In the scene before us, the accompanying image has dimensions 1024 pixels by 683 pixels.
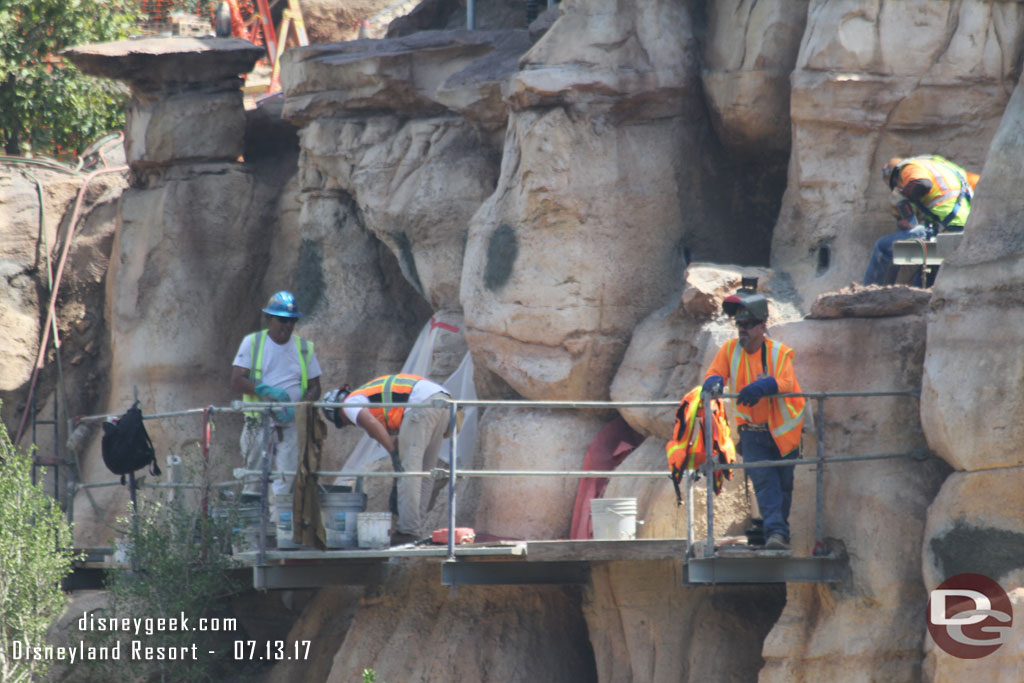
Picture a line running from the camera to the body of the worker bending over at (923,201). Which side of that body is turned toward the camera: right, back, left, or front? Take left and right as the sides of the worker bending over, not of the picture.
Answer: left

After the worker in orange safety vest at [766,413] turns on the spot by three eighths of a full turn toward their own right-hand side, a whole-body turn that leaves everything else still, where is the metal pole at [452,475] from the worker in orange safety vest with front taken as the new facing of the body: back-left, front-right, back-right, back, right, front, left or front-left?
left

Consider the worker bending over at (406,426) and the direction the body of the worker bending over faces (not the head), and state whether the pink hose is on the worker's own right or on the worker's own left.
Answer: on the worker's own right

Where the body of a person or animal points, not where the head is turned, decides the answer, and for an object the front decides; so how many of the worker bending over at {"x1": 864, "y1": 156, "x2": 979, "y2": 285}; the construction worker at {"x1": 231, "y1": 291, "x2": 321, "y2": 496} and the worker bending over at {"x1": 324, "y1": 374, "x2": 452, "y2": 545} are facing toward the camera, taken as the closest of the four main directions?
1

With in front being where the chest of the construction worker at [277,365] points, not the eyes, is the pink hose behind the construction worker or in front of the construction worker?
behind

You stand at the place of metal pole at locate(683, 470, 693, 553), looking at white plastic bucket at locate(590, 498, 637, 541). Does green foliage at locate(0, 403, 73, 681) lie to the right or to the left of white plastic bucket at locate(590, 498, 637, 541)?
left

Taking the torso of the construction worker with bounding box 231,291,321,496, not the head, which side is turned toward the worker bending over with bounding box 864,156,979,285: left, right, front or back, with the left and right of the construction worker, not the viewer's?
left

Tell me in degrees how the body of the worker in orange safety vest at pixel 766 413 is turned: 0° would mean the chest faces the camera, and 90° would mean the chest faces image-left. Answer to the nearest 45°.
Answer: approximately 45°

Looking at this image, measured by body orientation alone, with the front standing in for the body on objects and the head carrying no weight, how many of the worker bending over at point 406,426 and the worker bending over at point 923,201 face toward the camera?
0

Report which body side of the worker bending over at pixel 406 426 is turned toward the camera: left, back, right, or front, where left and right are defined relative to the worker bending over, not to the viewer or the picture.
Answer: left

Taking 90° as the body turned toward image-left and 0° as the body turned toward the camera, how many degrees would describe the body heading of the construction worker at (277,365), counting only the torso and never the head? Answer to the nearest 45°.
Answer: approximately 0°

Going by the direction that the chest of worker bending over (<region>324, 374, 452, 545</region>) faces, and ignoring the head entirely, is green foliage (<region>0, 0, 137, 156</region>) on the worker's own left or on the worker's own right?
on the worker's own right

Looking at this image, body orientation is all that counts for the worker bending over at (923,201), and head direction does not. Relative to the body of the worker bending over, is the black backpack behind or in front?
in front

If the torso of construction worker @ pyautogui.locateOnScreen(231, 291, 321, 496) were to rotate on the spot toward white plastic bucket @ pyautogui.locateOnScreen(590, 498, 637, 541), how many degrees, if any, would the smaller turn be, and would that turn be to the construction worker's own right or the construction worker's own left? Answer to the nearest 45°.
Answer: approximately 45° to the construction worker's own left

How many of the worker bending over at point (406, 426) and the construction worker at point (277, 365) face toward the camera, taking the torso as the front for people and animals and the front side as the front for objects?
1
